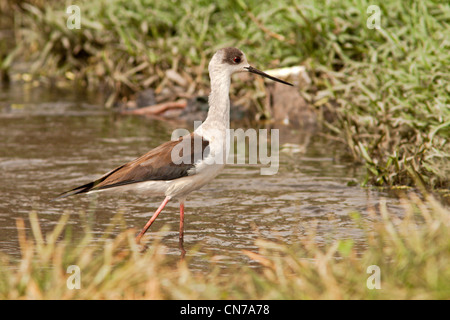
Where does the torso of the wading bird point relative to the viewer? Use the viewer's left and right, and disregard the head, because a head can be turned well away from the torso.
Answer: facing to the right of the viewer
